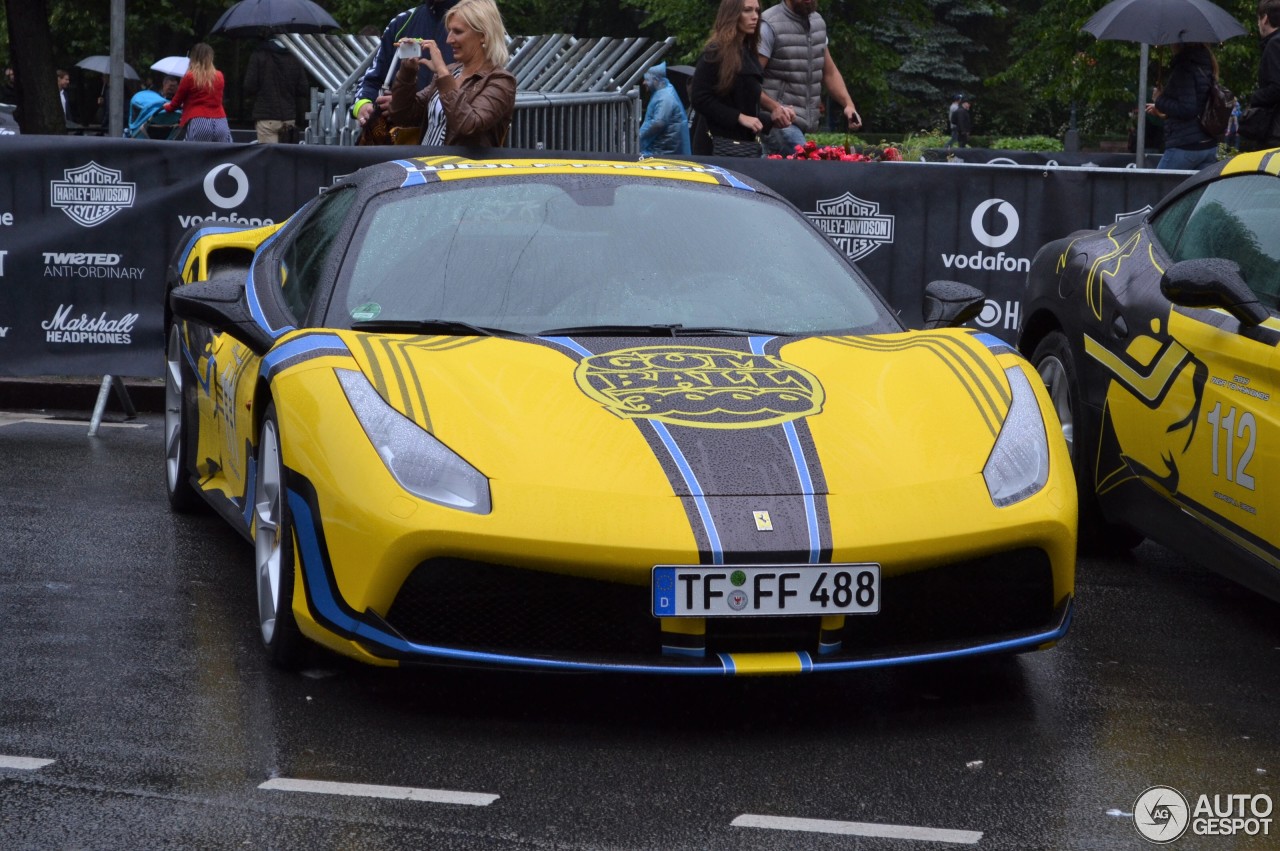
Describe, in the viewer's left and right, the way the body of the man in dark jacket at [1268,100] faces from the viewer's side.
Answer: facing to the left of the viewer

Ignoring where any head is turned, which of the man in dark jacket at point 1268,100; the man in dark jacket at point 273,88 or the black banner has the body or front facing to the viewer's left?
the man in dark jacket at point 1268,100

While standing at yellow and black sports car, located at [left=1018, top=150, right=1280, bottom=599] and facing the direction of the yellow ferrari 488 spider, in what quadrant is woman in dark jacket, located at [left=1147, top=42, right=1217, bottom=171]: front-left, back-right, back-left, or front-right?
back-right

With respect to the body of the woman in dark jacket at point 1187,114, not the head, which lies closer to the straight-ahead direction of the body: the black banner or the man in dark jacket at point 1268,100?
the black banner

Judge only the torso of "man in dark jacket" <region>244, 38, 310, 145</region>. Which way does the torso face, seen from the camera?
away from the camera

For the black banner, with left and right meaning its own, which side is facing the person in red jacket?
back

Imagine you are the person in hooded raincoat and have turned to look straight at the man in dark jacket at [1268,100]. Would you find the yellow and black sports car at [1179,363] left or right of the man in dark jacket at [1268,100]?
right

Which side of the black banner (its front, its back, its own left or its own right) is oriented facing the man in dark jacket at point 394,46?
back
